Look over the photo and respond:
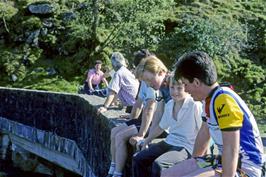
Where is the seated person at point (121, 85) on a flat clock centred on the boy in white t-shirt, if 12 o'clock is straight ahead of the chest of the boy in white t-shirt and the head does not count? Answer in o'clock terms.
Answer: The seated person is roughly at 4 o'clock from the boy in white t-shirt.

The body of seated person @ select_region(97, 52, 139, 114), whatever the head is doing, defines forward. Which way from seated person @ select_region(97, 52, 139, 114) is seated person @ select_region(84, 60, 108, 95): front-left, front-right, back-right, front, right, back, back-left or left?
front-right

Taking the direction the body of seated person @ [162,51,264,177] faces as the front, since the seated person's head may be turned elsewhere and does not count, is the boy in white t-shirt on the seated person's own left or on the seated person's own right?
on the seated person's own right

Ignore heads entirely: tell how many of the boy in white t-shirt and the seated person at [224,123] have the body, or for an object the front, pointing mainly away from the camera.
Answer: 0

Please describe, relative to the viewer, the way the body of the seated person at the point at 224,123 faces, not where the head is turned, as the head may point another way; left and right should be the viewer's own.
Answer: facing to the left of the viewer

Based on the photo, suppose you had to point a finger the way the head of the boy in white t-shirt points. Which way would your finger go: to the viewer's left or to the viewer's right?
to the viewer's left
